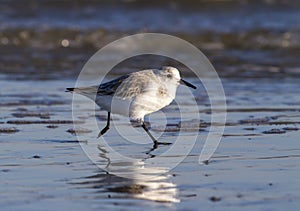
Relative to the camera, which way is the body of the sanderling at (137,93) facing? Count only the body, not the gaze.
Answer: to the viewer's right
